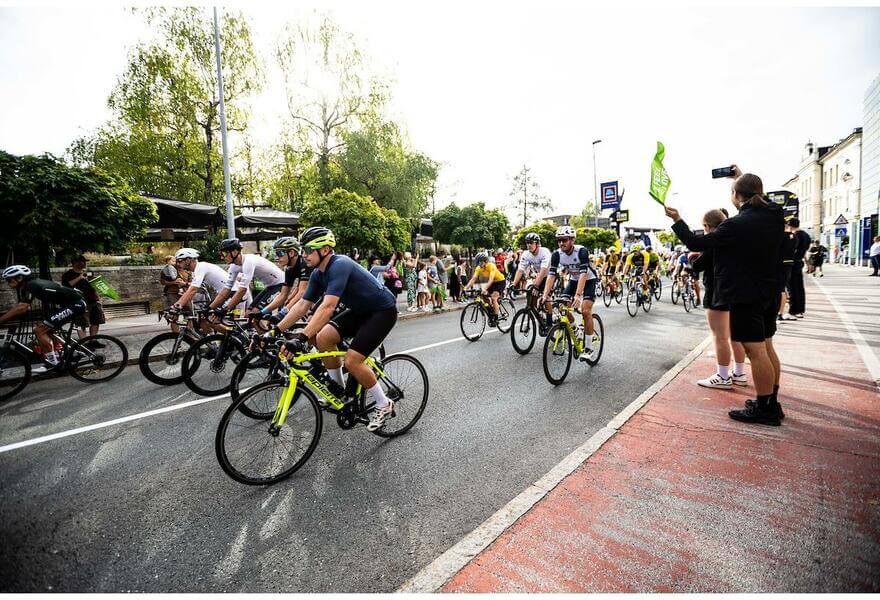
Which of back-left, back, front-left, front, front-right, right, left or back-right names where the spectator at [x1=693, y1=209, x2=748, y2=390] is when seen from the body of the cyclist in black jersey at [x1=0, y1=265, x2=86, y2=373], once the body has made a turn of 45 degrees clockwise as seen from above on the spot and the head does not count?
back

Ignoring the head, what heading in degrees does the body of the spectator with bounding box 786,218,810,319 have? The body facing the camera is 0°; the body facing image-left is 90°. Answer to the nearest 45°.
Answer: approximately 90°

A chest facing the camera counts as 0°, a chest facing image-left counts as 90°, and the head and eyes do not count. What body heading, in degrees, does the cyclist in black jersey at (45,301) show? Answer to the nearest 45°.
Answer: approximately 90°

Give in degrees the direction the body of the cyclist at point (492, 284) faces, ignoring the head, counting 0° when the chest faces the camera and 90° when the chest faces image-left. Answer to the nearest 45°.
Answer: approximately 45°

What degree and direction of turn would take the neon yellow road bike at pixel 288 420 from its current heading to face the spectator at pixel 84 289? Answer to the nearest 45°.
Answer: approximately 90° to its right

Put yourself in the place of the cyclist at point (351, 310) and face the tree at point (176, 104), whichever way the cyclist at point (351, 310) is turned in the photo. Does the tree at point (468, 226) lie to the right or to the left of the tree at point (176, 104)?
right

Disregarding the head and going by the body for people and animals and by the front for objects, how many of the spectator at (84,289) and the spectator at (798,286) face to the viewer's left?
1

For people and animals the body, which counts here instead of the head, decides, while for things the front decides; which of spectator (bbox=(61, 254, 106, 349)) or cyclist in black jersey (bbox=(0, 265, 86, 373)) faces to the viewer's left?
the cyclist in black jersey

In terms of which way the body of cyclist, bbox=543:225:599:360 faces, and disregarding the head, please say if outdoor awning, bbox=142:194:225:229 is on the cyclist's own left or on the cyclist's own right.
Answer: on the cyclist's own right

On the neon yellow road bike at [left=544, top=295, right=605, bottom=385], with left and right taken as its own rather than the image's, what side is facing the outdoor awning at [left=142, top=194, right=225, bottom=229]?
right

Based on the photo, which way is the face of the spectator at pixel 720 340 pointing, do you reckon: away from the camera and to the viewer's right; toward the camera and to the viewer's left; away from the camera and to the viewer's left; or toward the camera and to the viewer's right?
away from the camera and to the viewer's left

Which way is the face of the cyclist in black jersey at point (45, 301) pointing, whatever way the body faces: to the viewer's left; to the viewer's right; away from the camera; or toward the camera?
to the viewer's left

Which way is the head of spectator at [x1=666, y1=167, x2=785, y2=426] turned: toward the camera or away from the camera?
away from the camera

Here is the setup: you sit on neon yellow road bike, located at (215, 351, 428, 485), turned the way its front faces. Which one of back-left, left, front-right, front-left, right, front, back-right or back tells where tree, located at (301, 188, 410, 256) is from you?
back-right

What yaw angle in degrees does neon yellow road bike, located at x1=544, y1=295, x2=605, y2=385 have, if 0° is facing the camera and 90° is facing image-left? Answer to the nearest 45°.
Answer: approximately 45°
